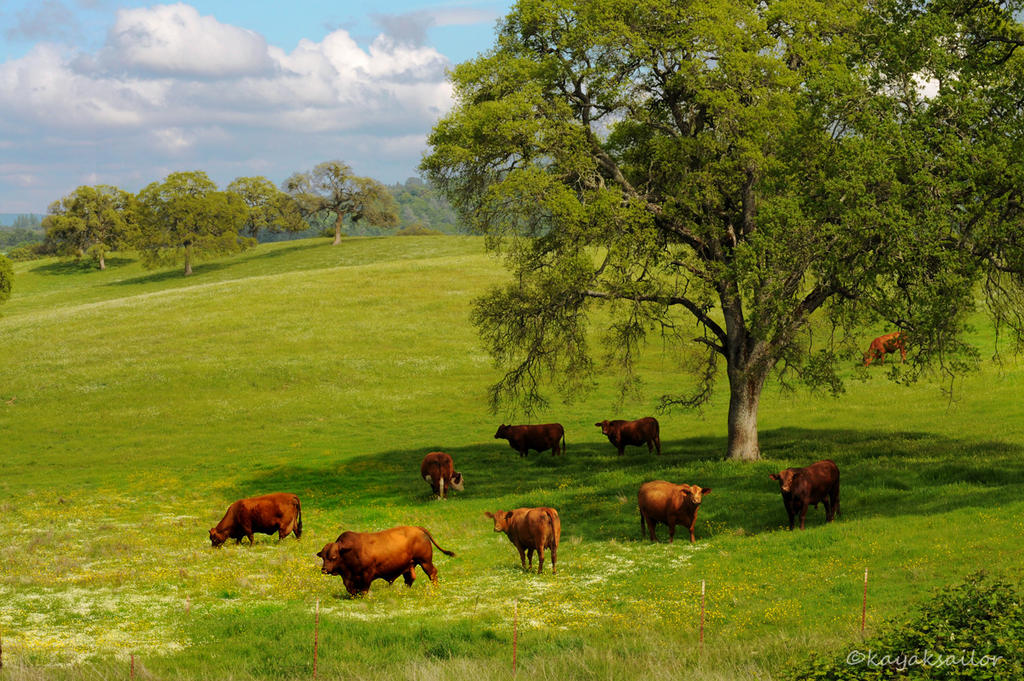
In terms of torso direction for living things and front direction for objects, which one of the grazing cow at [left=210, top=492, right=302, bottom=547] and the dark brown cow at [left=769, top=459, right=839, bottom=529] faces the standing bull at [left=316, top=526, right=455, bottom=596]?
the dark brown cow

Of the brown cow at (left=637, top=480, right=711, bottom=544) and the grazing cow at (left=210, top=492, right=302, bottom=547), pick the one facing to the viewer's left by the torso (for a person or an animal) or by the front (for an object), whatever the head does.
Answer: the grazing cow

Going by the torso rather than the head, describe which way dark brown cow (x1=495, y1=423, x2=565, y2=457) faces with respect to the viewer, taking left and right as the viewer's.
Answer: facing to the left of the viewer

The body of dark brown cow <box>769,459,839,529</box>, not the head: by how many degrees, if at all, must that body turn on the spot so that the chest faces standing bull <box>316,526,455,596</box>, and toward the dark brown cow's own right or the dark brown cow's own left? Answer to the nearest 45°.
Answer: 0° — it already faces it

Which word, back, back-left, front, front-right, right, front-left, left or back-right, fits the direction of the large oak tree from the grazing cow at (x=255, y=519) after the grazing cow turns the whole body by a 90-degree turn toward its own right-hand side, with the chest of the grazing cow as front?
right

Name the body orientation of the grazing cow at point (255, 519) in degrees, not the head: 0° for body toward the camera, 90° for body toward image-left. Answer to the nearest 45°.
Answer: approximately 90°

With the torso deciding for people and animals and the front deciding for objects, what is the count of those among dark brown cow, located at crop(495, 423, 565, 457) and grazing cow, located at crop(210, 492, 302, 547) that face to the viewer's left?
2

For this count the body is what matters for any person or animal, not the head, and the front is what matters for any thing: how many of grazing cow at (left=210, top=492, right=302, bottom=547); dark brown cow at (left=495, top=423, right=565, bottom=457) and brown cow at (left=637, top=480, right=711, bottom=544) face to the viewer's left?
2

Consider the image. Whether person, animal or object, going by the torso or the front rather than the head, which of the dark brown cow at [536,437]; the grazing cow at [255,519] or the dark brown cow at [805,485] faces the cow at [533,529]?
the dark brown cow at [805,485]
